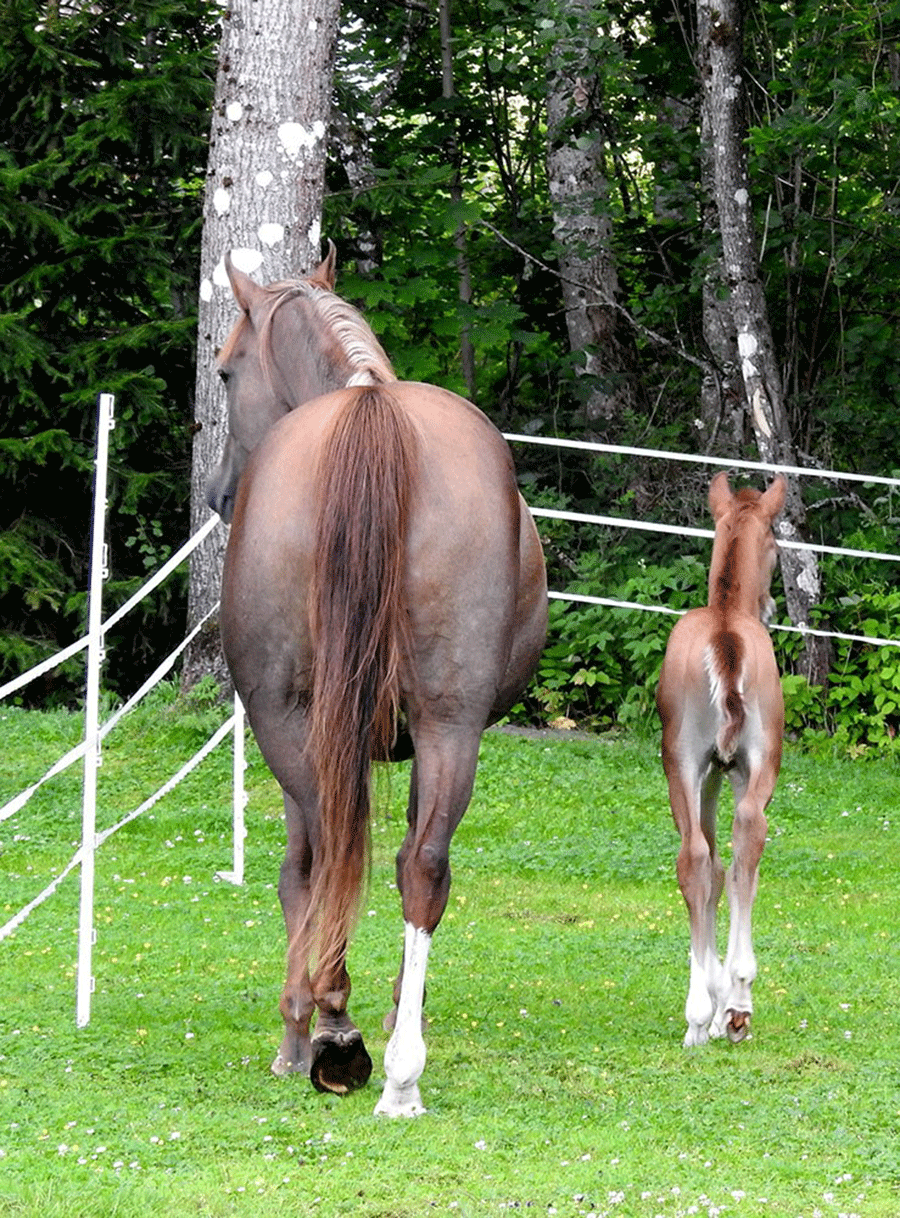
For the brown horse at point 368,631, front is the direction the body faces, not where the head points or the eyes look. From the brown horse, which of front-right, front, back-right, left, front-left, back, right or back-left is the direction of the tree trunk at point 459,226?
front

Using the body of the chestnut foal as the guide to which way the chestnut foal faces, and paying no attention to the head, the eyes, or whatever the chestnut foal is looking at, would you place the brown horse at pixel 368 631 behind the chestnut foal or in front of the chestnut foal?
behind

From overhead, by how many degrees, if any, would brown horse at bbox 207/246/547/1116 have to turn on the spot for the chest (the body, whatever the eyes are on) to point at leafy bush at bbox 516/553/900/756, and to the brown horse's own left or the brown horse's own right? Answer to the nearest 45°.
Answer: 0° — it already faces it

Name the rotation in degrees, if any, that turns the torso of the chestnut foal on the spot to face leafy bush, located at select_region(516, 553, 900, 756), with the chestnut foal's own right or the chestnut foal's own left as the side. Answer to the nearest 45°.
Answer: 0° — it already faces it

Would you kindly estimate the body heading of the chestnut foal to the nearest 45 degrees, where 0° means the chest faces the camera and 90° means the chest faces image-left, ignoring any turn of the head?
approximately 180°

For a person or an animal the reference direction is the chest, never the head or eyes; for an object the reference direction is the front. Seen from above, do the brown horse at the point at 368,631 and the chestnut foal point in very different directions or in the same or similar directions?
same or similar directions

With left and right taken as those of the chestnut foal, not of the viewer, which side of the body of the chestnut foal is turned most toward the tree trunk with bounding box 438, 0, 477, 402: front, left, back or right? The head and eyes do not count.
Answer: front

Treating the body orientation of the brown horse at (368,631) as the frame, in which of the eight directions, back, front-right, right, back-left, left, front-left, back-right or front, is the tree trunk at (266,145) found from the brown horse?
front

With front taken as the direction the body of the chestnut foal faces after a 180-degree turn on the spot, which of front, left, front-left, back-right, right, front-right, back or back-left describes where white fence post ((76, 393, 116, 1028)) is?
right

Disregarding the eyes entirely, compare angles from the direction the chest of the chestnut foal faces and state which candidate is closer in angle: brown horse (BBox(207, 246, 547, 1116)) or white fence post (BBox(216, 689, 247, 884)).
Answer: the white fence post

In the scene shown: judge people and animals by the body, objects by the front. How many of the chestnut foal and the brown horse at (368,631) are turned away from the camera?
2

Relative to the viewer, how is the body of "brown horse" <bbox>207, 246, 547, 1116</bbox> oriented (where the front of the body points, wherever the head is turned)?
away from the camera

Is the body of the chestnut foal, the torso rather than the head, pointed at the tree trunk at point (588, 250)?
yes

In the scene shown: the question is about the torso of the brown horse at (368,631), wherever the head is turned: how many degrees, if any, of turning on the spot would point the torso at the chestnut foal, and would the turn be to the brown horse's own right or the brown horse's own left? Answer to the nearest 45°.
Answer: approximately 45° to the brown horse's own right
